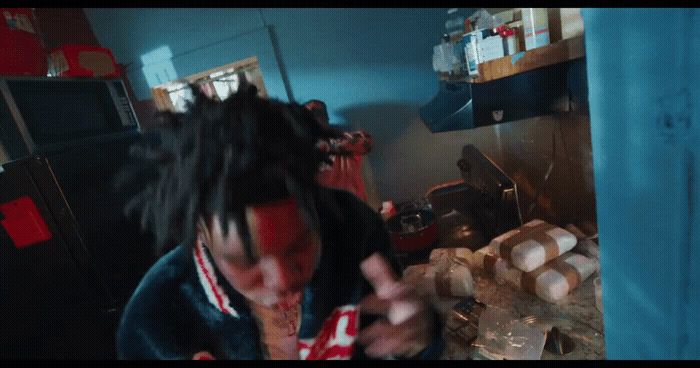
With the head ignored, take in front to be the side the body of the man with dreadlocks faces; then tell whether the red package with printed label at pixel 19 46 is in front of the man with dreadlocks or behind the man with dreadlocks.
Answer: behind

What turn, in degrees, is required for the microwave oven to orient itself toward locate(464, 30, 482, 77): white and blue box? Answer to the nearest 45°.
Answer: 0° — it already faces it

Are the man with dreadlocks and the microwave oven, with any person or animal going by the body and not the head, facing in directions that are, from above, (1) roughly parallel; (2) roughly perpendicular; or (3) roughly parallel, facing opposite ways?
roughly perpendicular

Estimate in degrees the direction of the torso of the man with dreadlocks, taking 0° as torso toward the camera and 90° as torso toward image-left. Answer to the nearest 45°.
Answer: approximately 0°

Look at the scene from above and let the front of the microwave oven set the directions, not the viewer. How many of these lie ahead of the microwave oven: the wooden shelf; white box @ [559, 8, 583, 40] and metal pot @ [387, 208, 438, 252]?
3

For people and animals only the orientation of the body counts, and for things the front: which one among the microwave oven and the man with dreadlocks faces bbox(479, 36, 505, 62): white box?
the microwave oven

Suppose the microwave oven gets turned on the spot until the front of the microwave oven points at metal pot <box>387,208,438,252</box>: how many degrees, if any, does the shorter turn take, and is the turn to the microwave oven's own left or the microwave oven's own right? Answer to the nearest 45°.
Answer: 0° — it already faces it

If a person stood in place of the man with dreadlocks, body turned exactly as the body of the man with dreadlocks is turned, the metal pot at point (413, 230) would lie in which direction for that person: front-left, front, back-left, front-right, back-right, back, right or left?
back-left

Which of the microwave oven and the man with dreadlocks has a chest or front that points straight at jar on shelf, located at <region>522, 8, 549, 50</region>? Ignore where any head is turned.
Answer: the microwave oven
